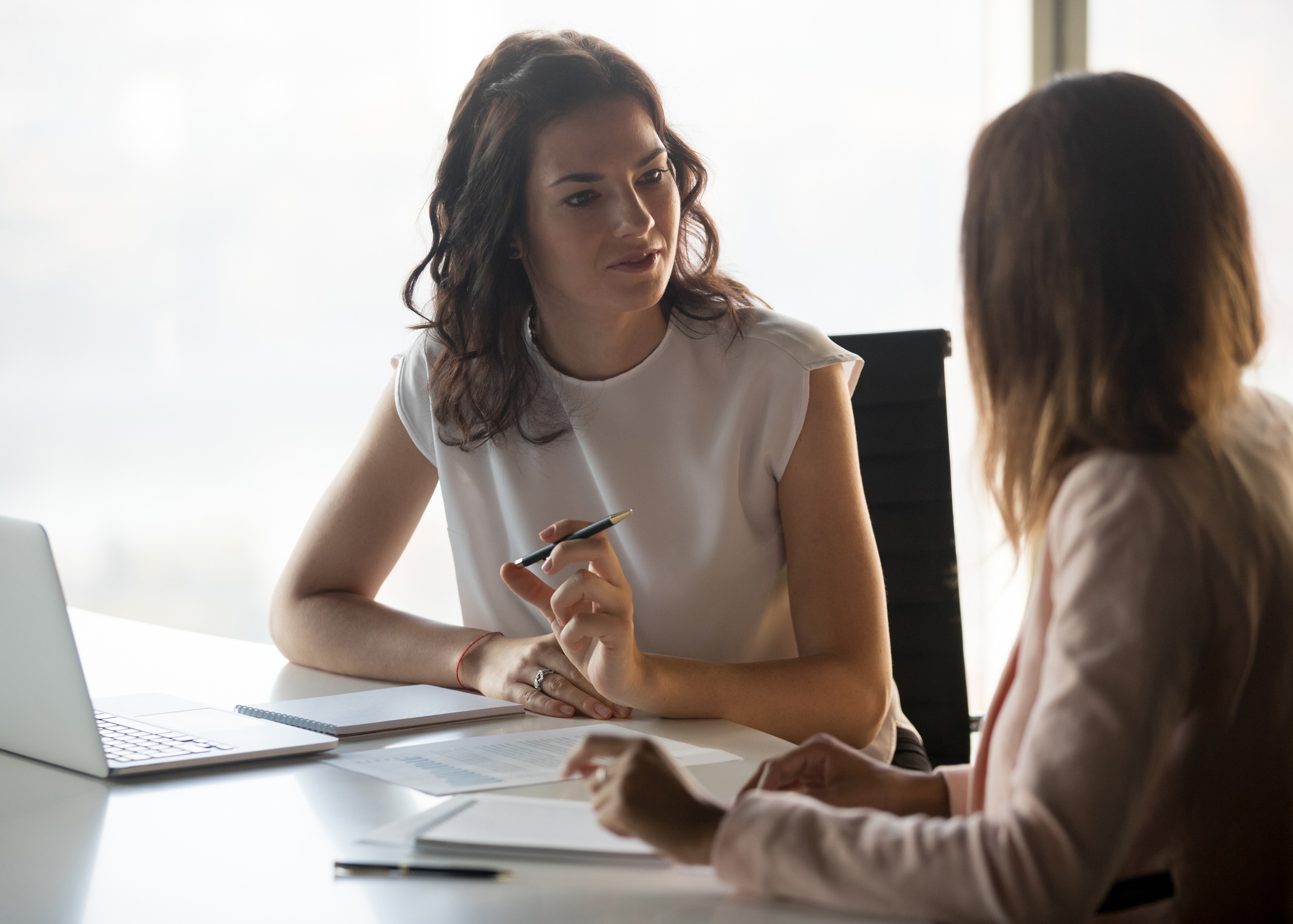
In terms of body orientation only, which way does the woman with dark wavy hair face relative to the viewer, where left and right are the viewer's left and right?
facing the viewer

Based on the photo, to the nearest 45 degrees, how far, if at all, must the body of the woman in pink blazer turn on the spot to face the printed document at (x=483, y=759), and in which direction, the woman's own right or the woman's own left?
0° — they already face it

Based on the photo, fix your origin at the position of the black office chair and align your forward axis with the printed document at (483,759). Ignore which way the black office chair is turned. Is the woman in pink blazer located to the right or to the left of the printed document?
left

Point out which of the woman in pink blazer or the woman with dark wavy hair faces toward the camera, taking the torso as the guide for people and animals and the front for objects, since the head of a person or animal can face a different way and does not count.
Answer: the woman with dark wavy hair

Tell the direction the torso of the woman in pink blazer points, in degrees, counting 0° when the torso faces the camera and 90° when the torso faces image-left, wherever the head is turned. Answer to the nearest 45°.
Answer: approximately 135°

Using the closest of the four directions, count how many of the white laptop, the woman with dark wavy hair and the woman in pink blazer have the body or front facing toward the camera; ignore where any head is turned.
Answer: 1

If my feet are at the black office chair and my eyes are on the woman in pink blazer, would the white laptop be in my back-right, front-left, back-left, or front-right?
front-right

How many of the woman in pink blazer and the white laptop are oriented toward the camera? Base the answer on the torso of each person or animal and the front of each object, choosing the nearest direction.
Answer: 0

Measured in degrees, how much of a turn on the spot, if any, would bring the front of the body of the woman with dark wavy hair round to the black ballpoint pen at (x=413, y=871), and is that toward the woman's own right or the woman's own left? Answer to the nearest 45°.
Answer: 0° — they already face it

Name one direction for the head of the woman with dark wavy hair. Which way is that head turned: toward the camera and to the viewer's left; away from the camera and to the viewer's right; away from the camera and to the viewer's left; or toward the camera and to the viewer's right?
toward the camera and to the viewer's right

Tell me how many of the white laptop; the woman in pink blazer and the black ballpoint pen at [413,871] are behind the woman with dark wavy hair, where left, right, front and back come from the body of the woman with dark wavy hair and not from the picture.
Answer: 0

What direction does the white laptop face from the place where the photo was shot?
facing away from the viewer and to the right of the viewer

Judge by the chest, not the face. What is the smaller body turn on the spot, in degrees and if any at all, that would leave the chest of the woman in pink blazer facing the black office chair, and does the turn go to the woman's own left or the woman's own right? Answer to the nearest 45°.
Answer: approximately 45° to the woman's own right
